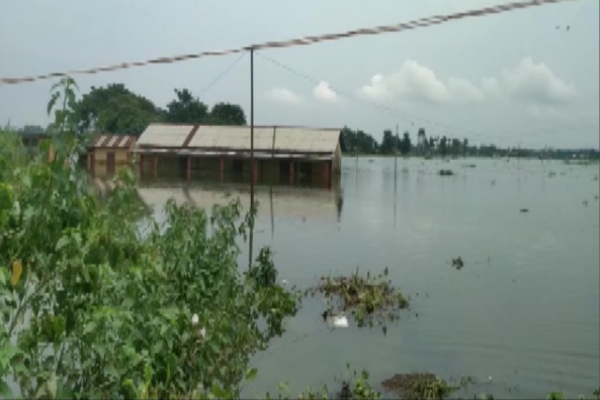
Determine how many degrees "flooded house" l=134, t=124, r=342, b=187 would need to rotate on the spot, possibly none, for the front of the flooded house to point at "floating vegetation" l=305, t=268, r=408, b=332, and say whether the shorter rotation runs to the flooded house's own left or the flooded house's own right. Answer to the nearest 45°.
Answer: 0° — it already faces it

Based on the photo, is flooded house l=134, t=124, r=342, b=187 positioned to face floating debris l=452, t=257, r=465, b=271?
yes

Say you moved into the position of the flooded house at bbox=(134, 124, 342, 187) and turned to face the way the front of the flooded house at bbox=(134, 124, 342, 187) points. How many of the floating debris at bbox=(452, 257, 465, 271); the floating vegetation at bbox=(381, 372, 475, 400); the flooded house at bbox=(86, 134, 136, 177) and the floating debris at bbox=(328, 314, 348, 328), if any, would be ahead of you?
3

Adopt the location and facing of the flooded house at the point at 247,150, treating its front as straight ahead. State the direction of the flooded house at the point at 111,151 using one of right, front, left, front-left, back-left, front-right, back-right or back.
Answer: back-right

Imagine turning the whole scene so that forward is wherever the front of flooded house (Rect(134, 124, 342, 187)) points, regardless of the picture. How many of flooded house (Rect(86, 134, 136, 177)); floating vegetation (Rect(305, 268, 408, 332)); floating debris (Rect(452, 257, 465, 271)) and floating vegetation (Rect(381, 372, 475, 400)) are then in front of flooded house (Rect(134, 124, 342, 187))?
3

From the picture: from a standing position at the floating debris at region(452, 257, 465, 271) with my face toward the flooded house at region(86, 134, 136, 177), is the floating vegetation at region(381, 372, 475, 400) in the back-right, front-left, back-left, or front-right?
back-left

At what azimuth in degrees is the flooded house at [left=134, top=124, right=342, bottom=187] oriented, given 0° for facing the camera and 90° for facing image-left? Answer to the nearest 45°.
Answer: approximately 0°
